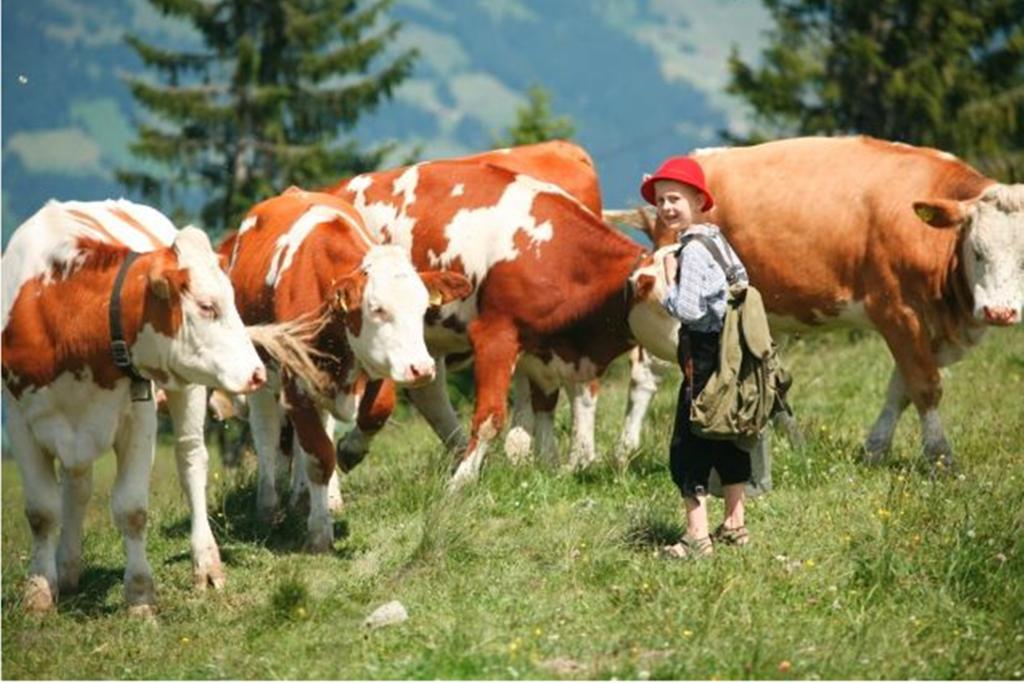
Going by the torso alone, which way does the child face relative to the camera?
to the viewer's left

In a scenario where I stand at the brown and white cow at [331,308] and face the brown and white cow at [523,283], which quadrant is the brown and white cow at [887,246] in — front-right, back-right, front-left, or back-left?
front-right

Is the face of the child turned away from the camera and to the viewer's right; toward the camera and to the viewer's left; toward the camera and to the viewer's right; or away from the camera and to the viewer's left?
toward the camera and to the viewer's left

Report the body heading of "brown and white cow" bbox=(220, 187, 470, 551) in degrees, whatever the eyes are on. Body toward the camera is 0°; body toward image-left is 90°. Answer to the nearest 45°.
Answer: approximately 315°

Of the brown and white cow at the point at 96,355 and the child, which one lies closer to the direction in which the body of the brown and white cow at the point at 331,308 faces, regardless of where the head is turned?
the child

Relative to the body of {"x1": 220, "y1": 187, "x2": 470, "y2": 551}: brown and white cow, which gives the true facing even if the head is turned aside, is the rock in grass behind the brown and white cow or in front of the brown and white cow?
in front
